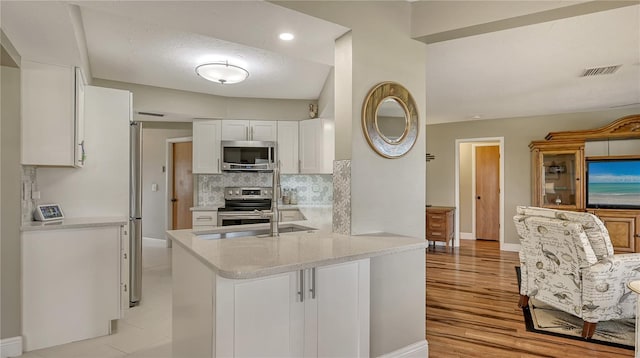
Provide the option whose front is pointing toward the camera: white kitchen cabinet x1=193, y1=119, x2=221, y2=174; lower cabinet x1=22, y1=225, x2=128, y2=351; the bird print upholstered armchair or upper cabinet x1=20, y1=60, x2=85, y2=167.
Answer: the white kitchen cabinet

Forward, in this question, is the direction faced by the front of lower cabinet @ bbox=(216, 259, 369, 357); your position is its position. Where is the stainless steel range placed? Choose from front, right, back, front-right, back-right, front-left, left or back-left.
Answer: back-left

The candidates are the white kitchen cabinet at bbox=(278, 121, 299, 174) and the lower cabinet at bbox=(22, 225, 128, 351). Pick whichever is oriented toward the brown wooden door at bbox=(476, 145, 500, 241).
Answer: the lower cabinet

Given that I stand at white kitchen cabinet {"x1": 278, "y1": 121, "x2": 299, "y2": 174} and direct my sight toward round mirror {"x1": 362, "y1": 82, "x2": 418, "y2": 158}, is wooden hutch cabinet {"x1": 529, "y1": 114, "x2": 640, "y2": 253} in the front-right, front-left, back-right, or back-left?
front-left

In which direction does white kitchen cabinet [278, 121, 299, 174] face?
toward the camera

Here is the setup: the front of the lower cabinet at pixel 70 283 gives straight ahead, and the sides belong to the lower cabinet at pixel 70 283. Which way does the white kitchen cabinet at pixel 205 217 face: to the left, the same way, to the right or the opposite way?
to the right

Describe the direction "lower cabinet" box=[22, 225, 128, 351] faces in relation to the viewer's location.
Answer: facing to the right of the viewer

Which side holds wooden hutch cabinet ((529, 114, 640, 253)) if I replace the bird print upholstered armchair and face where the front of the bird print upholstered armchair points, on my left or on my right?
on my left

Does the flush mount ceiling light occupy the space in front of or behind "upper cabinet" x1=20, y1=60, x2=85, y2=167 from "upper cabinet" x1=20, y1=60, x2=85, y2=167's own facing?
in front

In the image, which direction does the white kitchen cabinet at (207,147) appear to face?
toward the camera

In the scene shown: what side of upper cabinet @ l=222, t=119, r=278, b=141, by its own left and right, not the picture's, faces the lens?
front
